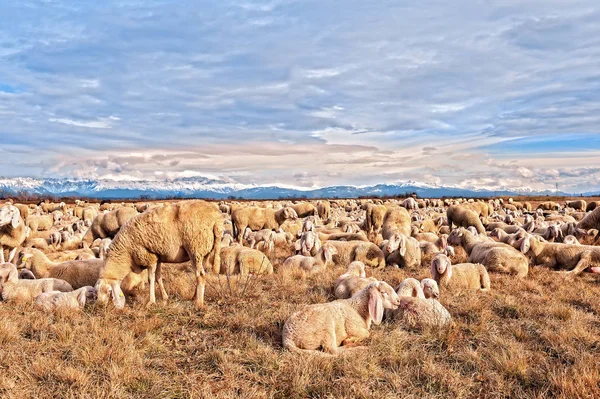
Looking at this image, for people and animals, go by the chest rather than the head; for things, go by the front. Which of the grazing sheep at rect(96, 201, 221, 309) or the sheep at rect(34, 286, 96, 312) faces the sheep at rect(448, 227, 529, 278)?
the sheep at rect(34, 286, 96, 312)

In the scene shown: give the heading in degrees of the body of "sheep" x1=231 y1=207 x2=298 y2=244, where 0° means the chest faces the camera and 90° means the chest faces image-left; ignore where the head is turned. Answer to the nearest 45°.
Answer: approximately 270°

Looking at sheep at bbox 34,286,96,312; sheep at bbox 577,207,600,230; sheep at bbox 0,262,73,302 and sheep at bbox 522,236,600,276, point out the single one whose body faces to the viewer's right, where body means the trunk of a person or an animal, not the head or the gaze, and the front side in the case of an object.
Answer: sheep at bbox 34,286,96,312

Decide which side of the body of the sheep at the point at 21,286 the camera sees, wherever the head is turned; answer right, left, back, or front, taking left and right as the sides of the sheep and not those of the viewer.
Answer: left

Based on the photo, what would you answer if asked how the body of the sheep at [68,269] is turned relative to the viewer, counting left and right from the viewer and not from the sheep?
facing to the left of the viewer

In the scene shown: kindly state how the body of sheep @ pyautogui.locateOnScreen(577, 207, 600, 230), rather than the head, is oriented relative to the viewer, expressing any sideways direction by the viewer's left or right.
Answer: facing to the left of the viewer

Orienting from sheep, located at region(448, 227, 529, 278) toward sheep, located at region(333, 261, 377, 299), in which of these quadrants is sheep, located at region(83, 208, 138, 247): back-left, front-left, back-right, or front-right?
front-right

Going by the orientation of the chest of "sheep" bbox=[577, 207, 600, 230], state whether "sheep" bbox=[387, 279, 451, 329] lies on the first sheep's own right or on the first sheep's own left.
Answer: on the first sheep's own left

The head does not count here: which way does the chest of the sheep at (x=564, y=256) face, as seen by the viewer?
to the viewer's left

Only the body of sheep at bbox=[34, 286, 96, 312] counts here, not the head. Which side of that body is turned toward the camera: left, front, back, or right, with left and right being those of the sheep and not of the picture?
right

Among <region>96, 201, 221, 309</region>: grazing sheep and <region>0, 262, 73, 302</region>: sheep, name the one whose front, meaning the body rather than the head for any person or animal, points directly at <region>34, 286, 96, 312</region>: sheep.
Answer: the grazing sheep

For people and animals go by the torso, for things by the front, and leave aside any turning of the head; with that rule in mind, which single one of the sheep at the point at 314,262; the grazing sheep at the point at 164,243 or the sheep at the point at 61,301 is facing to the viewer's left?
the grazing sheep

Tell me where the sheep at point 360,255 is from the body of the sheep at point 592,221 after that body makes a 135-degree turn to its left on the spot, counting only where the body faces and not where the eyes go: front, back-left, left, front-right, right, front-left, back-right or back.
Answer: right

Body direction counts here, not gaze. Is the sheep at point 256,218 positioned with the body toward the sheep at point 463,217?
yes
